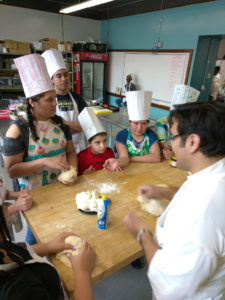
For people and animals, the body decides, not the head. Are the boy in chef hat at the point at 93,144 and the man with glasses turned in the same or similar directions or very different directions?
very different directions

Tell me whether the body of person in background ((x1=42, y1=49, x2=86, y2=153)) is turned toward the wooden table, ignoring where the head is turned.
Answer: yes

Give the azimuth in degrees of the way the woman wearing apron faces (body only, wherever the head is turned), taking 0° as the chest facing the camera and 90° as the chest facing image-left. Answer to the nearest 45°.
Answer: approximately 315°

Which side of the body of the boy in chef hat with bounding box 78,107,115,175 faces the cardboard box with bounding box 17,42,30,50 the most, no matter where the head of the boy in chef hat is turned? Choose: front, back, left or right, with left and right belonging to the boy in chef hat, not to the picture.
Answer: back

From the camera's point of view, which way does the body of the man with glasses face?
to the viewer's left

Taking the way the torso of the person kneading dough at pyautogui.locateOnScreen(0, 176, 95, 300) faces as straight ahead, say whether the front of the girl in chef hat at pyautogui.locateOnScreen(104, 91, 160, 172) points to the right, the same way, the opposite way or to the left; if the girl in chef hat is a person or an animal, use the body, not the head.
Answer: the opposite way

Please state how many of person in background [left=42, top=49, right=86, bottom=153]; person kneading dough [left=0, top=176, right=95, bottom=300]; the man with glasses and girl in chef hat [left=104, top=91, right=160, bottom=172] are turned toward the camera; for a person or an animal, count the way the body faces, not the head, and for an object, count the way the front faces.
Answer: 2

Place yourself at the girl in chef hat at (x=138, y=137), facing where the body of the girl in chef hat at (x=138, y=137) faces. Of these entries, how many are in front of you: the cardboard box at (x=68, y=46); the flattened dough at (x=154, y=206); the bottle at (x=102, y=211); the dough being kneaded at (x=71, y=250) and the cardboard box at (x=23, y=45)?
3

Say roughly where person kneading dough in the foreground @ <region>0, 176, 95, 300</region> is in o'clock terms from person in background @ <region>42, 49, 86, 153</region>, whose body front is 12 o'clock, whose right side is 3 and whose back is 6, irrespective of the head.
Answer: person kneading dough in the foreground @ <region>0, 176, 95, 300</region> is roughly at 12 o'clock from person in background @ <region>42, 49, 86, 153</region>.

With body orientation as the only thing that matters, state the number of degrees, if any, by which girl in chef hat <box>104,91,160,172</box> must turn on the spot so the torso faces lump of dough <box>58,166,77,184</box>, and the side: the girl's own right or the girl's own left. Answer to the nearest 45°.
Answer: approximately 45° to the girl's own right

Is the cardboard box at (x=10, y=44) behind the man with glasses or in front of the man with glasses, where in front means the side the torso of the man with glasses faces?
in front
